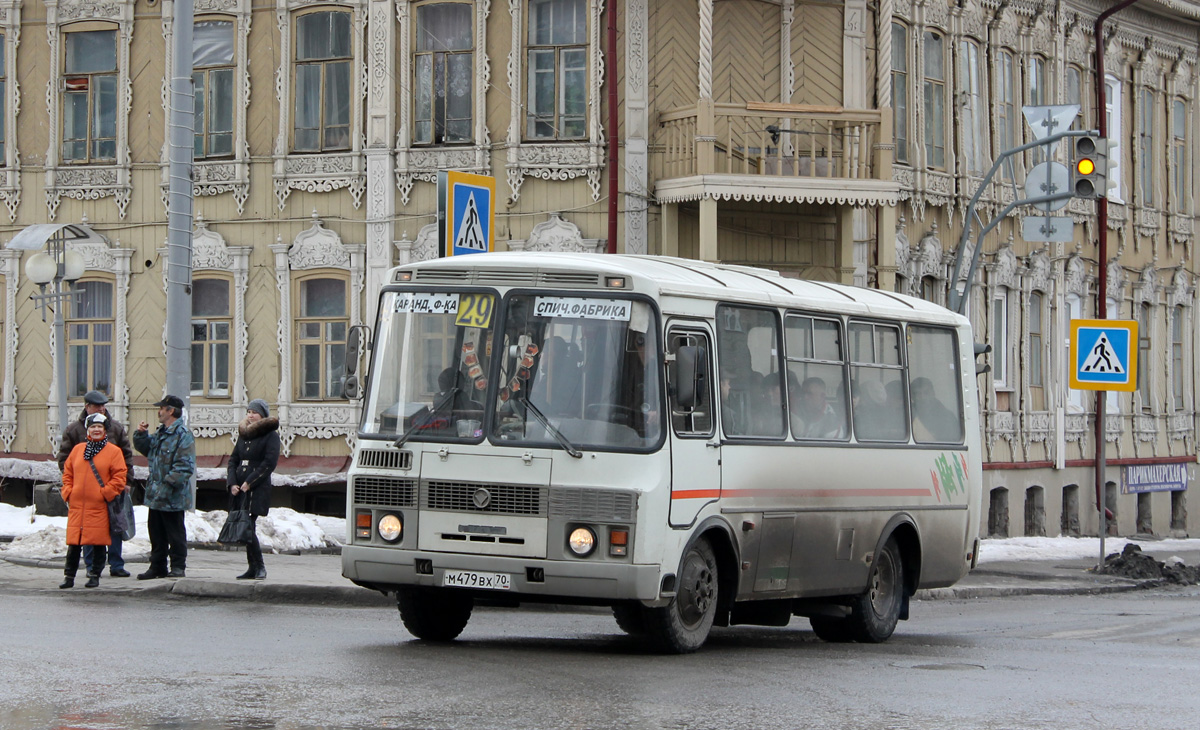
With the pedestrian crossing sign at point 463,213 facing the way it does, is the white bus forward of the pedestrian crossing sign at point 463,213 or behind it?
forward

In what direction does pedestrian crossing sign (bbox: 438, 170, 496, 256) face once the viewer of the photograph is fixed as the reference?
facing the viewer and to the right of the viewer

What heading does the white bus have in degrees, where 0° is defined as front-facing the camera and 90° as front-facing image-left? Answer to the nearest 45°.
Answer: approximately 45°

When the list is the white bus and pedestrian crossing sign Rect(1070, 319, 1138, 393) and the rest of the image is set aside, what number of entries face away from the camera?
0

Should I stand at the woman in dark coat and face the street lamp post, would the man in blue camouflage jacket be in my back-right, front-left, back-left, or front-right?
front-left

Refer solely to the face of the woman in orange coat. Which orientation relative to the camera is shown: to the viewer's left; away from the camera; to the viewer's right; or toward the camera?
toward the camera

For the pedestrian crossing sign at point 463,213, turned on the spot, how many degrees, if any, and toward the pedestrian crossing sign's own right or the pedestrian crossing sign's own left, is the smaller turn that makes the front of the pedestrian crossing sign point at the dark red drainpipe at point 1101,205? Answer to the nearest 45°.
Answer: approximately 90° to the pedestrian crossing sign's own left

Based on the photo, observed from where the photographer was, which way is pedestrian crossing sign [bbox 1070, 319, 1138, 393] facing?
facing the viewer

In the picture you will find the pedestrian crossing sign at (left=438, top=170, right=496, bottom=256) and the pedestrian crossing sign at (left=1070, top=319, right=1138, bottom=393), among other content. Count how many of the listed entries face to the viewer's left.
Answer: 0

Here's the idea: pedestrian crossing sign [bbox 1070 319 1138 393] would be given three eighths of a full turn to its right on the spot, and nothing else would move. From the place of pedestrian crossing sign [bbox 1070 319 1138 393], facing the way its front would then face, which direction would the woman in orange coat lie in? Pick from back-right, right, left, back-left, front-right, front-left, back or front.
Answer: left
